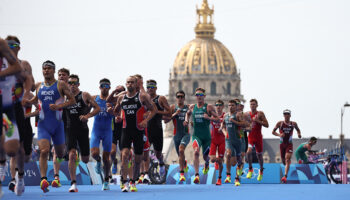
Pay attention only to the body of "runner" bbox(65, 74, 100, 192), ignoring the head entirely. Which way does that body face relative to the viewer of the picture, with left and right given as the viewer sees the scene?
facing the viewer

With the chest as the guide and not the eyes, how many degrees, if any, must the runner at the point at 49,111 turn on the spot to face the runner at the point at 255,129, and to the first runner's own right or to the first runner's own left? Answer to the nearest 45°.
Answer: approximately 135° to the first runner's own left

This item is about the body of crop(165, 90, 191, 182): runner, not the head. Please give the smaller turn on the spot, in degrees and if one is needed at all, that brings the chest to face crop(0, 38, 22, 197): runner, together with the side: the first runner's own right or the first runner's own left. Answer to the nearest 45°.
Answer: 0° — they already face them

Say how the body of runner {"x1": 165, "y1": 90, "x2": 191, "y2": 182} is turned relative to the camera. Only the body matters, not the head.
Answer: toward the camera

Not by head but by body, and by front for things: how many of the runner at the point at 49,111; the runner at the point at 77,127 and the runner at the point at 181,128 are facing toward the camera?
3

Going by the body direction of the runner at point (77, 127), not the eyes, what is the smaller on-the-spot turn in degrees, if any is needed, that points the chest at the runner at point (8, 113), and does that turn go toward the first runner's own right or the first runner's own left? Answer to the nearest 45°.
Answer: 0° — they already face them

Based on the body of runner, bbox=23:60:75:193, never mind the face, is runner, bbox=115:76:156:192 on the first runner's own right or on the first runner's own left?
on the first runner's own left

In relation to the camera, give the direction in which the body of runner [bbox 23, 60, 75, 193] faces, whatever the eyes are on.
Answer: toward the camera
